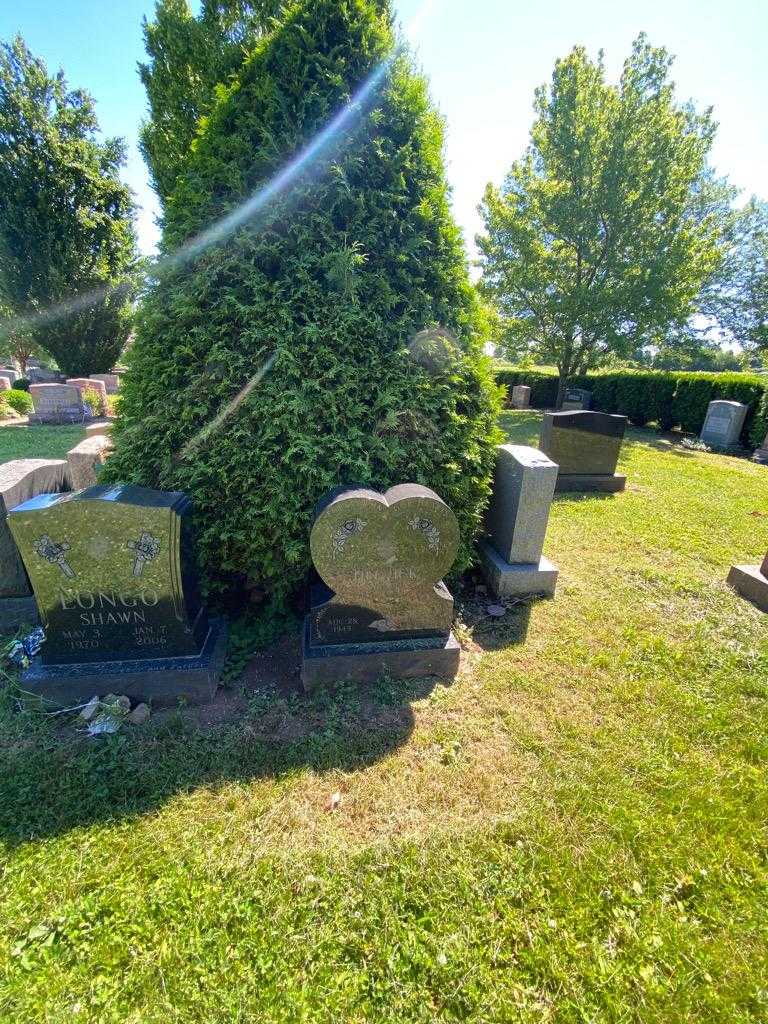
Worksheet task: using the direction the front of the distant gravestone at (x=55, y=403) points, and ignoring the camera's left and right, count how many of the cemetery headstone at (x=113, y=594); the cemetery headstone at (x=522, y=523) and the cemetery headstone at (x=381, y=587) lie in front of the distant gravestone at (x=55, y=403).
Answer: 3

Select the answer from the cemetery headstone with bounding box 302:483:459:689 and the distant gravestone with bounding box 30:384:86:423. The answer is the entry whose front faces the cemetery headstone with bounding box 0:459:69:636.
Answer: the distant gravestone

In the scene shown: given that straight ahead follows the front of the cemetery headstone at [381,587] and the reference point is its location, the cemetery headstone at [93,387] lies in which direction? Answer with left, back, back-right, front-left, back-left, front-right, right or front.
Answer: back-right

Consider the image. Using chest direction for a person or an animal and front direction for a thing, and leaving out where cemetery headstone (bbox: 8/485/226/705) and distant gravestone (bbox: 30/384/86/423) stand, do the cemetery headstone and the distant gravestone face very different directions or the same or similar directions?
same or similar directions

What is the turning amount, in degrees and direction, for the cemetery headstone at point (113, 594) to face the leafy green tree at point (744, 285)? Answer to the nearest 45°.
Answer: approximately 90° to its left

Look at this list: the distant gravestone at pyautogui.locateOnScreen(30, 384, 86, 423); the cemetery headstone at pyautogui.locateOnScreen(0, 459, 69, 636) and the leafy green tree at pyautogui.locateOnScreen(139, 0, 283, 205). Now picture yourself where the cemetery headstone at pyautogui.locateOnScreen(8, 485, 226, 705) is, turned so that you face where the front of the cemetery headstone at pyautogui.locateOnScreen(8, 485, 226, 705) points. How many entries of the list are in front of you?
0

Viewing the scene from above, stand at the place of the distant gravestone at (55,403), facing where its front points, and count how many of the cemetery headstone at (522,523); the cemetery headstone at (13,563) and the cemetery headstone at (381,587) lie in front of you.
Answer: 3

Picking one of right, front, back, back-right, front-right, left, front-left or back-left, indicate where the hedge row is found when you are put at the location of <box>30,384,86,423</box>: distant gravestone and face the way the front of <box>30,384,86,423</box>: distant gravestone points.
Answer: front-left

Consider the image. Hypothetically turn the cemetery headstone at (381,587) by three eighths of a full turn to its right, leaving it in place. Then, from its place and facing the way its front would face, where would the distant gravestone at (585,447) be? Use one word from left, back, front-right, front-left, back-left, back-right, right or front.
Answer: right

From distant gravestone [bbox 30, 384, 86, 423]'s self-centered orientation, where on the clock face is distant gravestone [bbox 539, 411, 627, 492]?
distant gravestone [bbox 539, 411, 627, 492] is roughly at 11 o'clock from distant gravestone [bbox 30, 384, 86, 423].

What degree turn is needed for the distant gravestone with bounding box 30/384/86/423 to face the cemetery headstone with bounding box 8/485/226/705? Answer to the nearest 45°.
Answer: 0° — it already faces it

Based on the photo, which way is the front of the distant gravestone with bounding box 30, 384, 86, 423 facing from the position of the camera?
facing the viewer

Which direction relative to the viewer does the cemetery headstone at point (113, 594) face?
toward the camera
